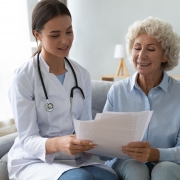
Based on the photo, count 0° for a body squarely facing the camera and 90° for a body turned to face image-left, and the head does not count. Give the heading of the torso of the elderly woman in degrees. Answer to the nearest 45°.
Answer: approximately 0°

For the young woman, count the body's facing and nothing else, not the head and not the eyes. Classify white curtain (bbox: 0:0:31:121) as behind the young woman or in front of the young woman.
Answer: behind

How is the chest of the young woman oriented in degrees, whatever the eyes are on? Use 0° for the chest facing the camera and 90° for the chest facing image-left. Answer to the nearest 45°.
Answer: approximately 315°

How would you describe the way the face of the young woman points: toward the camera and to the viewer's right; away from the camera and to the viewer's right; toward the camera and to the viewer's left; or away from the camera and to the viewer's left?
toward the camera and to the viewer's right

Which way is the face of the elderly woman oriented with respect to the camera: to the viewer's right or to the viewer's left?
to the viewer's left
